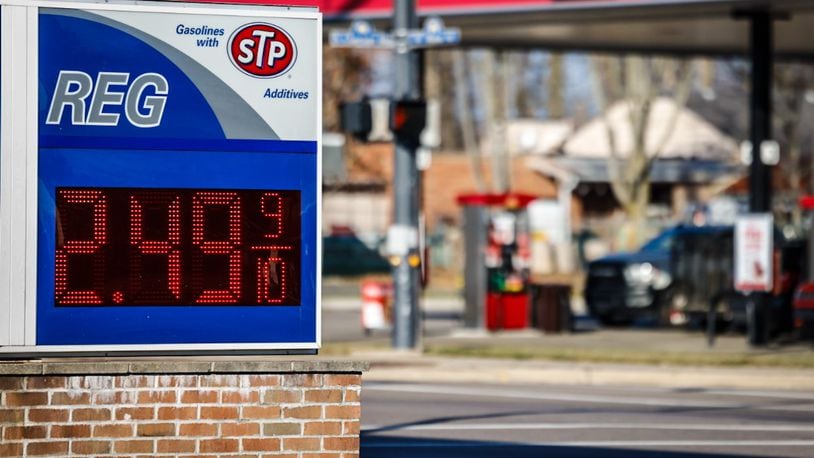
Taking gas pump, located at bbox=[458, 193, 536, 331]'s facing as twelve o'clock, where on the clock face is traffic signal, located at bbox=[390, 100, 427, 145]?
The traffic signal is roughly at 2 o'clock from the gas pump.

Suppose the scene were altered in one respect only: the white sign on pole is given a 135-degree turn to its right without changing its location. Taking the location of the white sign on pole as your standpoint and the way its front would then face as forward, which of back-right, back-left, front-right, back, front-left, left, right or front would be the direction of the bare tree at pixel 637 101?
front-right

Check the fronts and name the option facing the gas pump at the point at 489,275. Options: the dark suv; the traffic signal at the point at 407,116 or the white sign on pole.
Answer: the dark suv

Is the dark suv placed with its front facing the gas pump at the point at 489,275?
yes

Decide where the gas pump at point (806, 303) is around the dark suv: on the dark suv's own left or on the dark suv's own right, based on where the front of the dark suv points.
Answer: on the dark suv's own left

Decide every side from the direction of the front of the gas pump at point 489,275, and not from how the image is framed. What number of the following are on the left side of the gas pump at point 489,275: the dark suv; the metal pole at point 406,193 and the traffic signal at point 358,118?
1

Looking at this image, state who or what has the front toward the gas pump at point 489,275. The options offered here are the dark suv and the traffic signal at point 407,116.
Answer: the dark suv

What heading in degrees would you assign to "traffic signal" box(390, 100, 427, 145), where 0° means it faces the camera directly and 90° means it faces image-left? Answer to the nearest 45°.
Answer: approximately 45°

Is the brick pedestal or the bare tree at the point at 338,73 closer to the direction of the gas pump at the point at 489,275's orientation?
the brick pedestal

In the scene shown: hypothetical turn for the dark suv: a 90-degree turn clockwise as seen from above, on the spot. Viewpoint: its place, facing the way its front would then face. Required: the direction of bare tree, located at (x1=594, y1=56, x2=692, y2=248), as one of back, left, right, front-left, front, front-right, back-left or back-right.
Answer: front-right

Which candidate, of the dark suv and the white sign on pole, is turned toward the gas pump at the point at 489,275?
the dark suv

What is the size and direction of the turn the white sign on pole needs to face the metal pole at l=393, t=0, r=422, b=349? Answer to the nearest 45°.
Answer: approximately 90° to its right

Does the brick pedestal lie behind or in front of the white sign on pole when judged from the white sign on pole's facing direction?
in front
